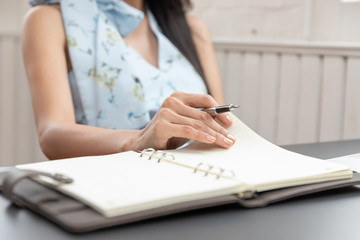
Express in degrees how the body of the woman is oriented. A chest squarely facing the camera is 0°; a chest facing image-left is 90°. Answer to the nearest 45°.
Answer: approximately 315°

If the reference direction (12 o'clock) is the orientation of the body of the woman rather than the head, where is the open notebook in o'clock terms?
The open notebook is roughly at 1 o'clock from the woman.
